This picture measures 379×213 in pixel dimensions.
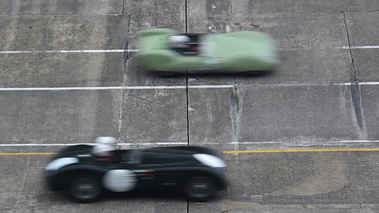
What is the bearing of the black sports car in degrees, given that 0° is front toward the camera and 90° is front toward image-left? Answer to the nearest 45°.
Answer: approximately 270°

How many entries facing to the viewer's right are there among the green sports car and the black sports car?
2

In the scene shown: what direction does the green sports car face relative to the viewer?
to the viewer's right
